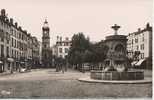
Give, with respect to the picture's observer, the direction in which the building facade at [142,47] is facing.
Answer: facing the viewer and to the left of the viewer

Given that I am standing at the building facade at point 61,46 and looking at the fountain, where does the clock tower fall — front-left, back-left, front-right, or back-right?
back-right

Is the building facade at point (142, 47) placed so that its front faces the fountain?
no

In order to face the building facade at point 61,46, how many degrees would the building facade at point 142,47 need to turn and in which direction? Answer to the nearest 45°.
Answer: approximately 45° to its right

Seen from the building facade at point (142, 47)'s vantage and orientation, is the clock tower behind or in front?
in front

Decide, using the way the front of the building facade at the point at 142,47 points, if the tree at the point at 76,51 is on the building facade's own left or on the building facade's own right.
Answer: on the building facade's own right
